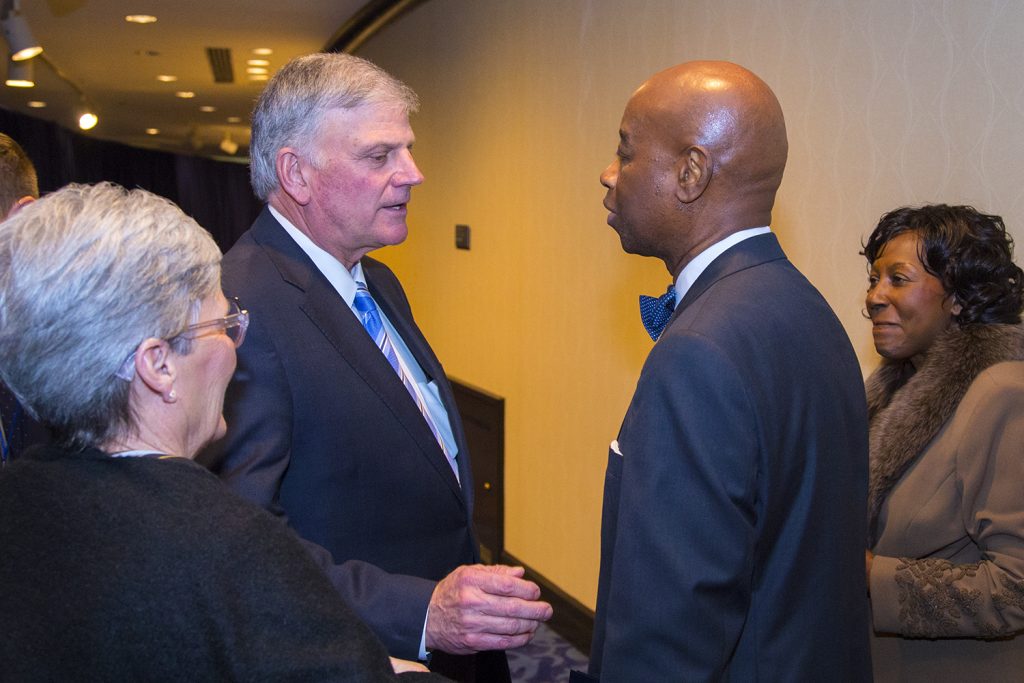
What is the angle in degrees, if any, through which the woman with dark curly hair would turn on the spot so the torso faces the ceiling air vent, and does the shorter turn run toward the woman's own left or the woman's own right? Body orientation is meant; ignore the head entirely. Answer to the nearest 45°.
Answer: approximately 90° to the woman's own right

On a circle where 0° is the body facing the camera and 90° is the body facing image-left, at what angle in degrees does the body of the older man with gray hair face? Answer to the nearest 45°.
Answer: approximately 315°

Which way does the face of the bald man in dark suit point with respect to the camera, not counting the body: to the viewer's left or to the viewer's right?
to the viewer's left

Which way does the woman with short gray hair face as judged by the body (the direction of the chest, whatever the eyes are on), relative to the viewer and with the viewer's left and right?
facing away from the viewer and to the right of the viewer

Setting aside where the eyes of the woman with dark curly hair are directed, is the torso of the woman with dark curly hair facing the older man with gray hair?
yes

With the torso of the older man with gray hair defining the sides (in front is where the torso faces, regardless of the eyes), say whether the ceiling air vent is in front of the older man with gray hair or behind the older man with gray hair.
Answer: behind

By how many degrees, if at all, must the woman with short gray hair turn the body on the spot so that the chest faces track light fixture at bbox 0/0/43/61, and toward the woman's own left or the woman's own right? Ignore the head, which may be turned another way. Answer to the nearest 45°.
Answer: approximately 45° to the woman's own left

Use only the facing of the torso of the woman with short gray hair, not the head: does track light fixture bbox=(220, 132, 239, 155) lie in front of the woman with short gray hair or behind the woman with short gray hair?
in front

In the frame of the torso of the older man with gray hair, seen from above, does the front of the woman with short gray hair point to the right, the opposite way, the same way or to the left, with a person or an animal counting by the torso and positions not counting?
to the left

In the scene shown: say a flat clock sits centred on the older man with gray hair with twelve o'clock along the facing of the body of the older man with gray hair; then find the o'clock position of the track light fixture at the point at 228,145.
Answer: The track light fixture is roughly at 7 o'clock from the older man with gray hair.

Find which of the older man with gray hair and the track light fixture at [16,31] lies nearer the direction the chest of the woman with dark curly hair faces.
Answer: the older man with gray hair

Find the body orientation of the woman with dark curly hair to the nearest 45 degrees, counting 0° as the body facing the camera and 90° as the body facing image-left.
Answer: approximately 45°
